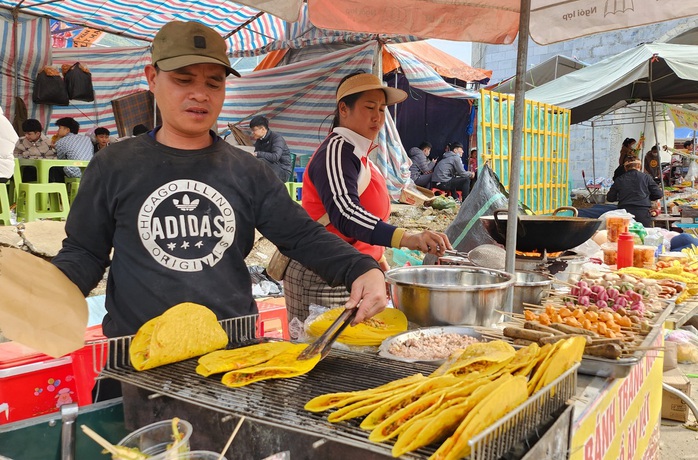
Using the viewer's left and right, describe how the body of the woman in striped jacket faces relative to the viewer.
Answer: facing to the right of the viewer

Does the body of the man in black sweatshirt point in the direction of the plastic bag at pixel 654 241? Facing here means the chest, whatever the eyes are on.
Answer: no

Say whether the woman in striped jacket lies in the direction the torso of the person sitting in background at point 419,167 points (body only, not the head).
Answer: no

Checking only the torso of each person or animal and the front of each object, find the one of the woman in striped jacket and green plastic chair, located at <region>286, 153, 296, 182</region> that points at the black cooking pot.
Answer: the woman in striped jacket

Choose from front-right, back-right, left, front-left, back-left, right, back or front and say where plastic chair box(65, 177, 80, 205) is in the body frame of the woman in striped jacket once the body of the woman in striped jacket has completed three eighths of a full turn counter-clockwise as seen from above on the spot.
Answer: front

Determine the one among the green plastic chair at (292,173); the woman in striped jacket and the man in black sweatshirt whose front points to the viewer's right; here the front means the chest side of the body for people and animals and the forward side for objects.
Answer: the woman in striped jacket

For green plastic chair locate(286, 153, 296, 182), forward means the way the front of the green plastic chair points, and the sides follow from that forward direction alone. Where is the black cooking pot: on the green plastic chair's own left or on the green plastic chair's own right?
on the green plastic chair's own left

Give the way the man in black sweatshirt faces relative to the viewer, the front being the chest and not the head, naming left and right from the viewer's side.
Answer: facing the viewer

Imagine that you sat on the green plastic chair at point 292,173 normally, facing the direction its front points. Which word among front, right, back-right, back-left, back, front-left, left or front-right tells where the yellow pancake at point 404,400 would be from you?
left

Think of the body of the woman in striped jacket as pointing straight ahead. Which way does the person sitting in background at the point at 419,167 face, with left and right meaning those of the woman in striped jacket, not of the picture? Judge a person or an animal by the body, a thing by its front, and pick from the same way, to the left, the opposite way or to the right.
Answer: the same way

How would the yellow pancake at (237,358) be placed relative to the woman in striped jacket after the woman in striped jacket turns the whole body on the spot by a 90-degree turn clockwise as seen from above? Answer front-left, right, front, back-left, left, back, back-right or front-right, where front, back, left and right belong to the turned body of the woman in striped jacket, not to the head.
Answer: front

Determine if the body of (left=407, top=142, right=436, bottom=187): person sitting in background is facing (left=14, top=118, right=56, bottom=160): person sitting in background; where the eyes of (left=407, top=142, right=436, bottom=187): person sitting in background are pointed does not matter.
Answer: no
